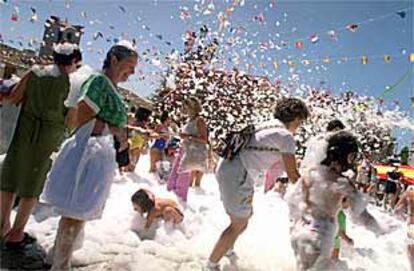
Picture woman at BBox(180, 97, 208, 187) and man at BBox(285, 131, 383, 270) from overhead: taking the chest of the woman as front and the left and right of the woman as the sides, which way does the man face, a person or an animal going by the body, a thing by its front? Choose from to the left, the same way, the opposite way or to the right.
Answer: the opposite way

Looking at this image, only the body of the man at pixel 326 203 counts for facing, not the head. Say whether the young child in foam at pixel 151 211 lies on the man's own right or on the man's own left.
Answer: on the man's own left

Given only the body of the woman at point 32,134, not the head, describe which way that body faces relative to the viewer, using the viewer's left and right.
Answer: facing away from the viewer and to the right of the viewer

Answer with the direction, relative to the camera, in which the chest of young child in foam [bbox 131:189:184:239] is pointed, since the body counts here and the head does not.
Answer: to the viewer's left

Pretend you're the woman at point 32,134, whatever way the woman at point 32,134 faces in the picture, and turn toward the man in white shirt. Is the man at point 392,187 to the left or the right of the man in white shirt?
left

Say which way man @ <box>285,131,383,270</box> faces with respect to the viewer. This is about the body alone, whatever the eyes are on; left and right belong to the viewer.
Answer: facing away from the viewer and to the right of the viewer

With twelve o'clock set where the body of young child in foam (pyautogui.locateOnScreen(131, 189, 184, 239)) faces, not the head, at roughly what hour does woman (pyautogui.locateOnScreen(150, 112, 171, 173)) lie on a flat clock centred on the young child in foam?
The woman is roughly at 3 o'clock from the young child in foam.

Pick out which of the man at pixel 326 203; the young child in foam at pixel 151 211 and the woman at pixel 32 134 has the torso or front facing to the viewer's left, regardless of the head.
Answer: the young child in foam

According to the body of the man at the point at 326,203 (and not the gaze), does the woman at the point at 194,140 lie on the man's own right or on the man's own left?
on the man's own left

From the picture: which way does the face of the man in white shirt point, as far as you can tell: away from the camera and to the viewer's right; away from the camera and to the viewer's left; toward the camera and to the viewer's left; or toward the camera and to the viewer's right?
away from the camera and to the viewer's right

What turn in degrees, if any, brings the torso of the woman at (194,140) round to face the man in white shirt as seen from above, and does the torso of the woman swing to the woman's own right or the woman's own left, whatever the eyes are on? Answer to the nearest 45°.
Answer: approximately 45° to the woman's own left

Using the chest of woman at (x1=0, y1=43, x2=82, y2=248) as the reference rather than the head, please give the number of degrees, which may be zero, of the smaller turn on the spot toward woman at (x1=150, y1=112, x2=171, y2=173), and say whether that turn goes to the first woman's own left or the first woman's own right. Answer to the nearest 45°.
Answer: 0° — they already face them
